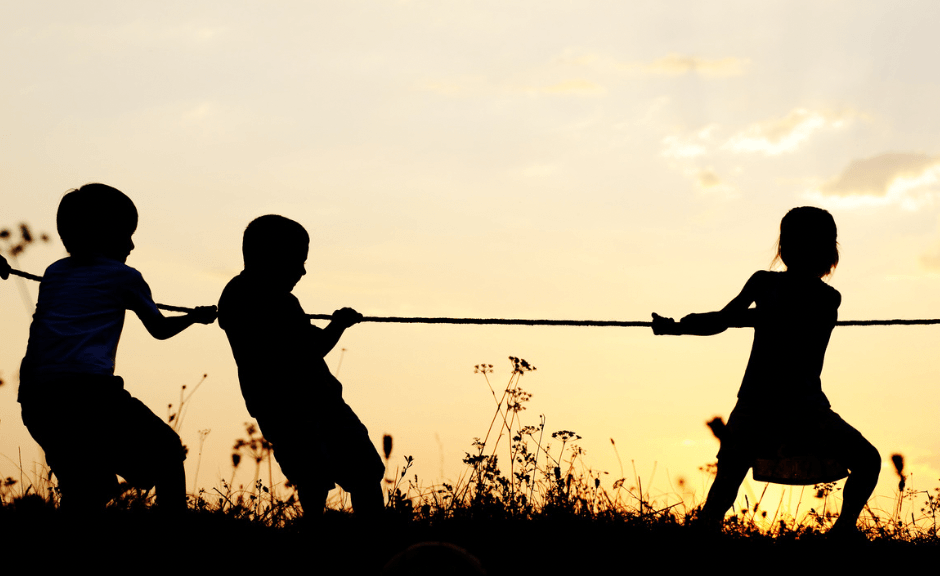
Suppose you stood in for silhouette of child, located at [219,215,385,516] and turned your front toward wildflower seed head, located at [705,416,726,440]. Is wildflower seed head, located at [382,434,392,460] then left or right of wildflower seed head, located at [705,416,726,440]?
left

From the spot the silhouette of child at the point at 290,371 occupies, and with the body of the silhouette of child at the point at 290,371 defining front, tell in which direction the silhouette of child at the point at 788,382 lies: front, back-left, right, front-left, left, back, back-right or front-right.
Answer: front

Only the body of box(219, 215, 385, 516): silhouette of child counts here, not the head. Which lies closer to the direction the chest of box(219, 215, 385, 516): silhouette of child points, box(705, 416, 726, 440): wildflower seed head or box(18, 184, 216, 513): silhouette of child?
the wildflower seed head

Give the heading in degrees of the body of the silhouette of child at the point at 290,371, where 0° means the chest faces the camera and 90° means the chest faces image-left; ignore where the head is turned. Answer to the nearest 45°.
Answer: approximately 270°

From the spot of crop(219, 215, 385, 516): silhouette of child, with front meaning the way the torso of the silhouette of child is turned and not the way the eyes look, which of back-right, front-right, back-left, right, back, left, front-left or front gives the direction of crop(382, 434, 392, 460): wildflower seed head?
front-left

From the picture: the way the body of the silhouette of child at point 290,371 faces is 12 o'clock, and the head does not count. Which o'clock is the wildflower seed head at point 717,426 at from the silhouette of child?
The wildflower seed head is roughly at 12 o'clock from the silhouette of child.
